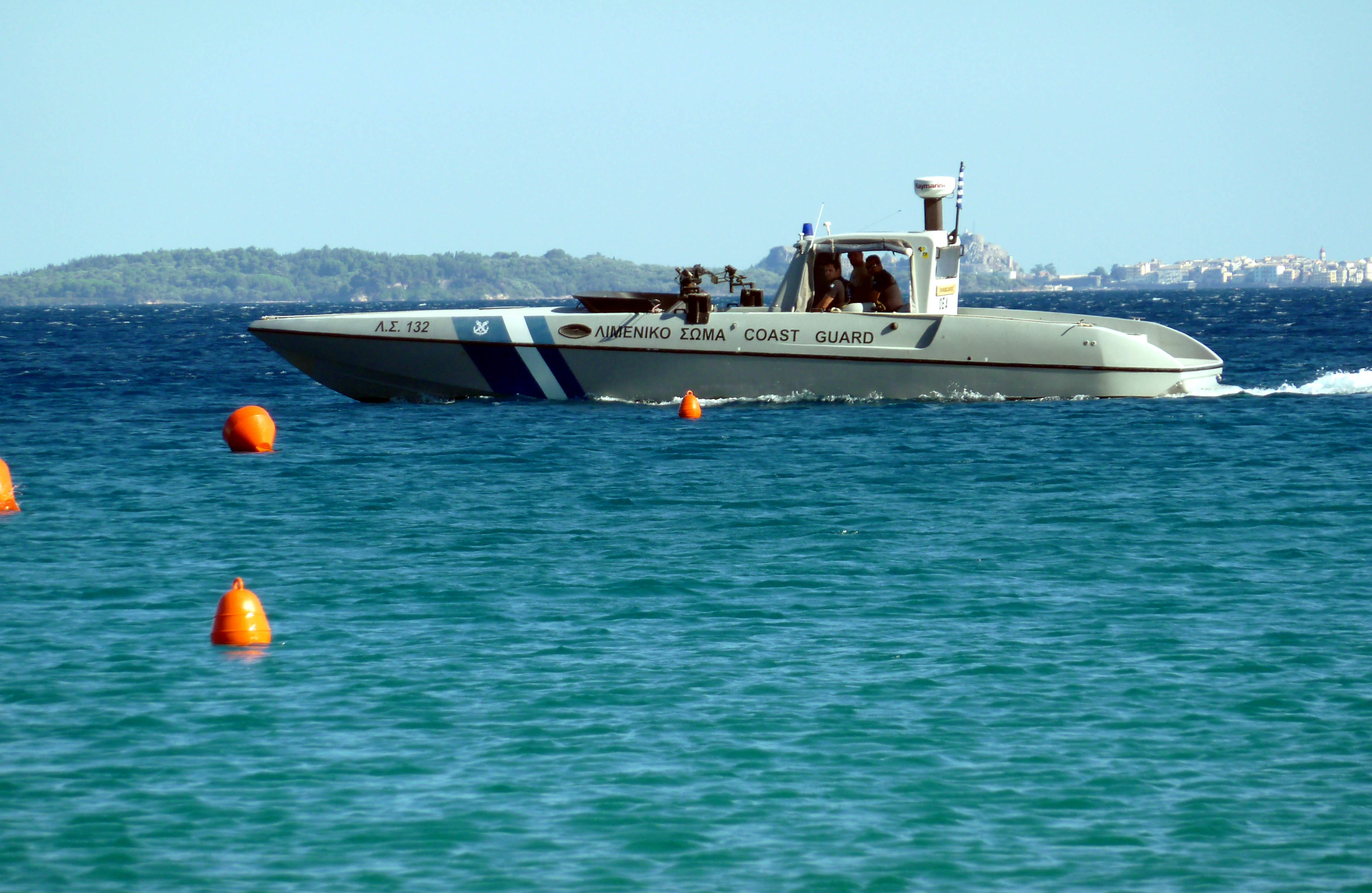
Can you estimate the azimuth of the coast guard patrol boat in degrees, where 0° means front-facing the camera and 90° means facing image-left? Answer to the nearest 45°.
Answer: approximately 90°

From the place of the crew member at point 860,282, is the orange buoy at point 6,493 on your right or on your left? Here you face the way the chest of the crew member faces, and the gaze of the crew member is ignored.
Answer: on your left

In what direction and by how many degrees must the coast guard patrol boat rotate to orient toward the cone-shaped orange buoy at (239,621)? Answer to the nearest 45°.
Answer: approximately 90° to its left

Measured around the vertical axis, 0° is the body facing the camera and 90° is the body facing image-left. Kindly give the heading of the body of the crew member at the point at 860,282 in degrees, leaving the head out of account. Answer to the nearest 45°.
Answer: approximately 90°

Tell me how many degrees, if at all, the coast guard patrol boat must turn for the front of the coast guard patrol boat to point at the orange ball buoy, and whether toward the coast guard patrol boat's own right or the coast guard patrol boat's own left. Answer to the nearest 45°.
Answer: approximately 45° to the coast guard patrol boat's own left

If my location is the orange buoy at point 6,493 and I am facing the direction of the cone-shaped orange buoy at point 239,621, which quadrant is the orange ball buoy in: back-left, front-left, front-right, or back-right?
back-left

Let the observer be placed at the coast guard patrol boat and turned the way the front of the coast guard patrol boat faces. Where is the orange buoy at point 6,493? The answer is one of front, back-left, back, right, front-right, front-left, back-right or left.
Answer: front-left
